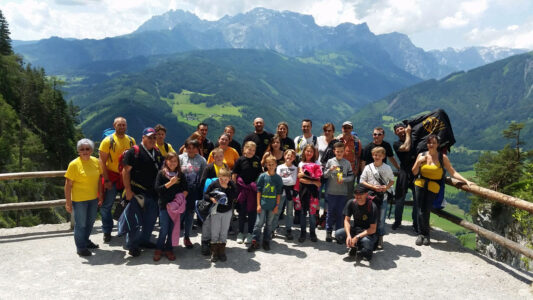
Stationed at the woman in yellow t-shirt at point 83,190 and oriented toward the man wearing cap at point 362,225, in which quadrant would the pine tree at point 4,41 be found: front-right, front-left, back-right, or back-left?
back-left

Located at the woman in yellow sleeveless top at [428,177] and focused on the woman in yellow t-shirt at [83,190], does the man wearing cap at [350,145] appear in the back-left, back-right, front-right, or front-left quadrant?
front-right

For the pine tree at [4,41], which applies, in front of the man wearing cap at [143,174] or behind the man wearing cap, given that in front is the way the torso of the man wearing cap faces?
behind

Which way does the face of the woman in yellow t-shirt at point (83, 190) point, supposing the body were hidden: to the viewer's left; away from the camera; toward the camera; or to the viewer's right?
toward the camera

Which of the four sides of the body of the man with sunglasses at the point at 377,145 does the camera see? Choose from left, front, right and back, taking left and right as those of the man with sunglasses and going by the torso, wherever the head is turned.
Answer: front

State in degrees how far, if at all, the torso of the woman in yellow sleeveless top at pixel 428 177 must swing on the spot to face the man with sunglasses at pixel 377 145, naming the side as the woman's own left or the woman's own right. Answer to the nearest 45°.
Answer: approximately 135° to the woman's own right

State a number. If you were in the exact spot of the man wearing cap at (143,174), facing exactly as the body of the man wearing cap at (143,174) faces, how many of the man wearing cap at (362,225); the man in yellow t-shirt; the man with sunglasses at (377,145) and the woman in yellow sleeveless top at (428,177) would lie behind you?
1

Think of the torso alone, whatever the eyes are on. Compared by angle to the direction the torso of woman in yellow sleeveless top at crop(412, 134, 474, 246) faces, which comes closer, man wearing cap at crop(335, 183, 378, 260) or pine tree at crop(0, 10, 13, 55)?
the man wearing cap

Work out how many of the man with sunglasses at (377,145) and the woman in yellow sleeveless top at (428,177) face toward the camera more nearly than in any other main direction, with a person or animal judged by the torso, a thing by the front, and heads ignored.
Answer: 2

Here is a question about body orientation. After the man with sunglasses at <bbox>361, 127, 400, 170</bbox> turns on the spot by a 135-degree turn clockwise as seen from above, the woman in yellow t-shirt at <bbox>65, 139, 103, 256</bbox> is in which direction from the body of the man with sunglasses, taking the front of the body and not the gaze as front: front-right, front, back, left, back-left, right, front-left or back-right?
left

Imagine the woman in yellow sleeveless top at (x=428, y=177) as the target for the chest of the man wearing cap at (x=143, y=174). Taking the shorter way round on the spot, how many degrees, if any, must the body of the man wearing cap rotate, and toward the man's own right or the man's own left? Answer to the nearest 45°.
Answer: approximately 45° to the man's own left

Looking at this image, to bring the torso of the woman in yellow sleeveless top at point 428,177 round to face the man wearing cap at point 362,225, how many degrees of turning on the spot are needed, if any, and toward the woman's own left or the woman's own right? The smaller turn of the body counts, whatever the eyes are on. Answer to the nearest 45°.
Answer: approximately 45° to the woman's own right
